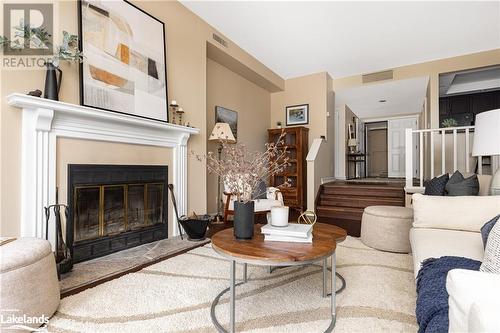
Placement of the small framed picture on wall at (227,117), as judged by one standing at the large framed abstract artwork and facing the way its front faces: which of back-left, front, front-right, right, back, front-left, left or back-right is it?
left

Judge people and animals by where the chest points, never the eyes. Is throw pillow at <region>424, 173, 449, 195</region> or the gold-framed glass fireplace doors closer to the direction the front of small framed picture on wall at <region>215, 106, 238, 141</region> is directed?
the throw pillow

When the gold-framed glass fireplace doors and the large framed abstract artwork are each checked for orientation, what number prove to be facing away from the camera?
0

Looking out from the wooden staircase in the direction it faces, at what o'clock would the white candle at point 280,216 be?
The white candle is roughly at 12 o'clock from the wooden staircase.

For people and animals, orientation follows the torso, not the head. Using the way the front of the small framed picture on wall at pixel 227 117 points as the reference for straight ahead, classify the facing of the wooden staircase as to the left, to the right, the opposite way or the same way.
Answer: to the right

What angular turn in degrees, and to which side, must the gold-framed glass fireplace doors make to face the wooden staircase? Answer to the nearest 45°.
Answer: approximately 45° to its left

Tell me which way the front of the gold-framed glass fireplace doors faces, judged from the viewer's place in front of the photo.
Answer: facing the viewer and to the right of the viewer

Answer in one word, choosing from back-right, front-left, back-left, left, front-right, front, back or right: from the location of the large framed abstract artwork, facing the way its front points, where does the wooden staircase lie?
front-left

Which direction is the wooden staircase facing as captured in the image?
toward the camera

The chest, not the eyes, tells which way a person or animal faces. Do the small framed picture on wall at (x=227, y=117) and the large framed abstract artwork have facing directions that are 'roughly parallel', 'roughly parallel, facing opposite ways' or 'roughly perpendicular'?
roughly parallel

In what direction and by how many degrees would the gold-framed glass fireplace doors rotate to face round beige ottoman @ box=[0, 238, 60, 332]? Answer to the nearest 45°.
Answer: approximately 45° to its right

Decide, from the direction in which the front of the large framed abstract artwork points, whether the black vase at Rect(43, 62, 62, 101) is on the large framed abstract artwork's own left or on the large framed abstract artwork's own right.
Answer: on the large framed abstract artwork's own right

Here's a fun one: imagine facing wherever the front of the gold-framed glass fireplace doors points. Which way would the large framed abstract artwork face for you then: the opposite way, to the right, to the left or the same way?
the same way
